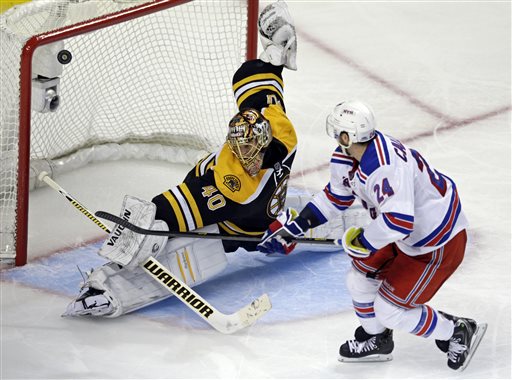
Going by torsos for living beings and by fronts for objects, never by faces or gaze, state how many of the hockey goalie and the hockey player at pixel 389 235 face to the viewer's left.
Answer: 1

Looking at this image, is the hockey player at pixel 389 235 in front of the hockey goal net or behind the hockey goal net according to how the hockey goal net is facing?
in front

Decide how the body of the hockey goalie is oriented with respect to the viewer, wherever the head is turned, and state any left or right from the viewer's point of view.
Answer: facing the viewer and to the right of the viewer

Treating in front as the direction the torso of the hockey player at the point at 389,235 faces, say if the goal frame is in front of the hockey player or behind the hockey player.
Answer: in front

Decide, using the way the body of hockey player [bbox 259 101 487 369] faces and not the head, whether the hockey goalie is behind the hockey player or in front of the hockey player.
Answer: in front

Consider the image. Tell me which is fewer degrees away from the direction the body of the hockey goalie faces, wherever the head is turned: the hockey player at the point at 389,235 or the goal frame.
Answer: the hockey player

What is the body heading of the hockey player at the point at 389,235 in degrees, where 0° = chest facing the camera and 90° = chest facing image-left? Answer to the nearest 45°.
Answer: approximately 90°

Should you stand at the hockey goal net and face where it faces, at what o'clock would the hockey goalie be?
The hockey goalie is roughly at 1 o'clock from the hockey goal net.
